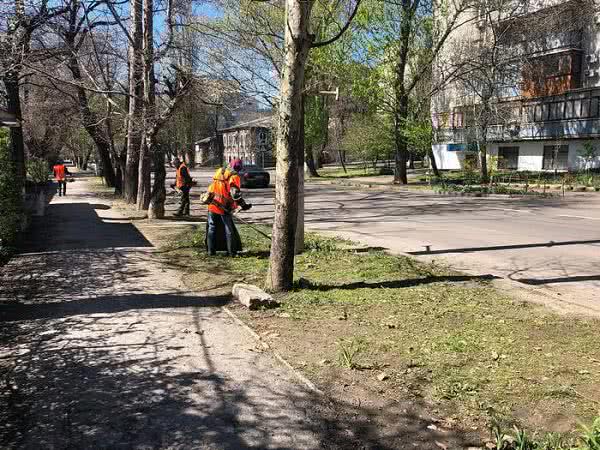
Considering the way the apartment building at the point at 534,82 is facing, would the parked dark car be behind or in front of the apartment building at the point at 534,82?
in front

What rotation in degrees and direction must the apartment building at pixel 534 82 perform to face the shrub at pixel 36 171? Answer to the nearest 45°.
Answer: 0° — it already faces it

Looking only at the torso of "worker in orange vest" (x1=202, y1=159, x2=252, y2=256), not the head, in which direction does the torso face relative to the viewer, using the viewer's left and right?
facing away from the viewer and to the right of the viewer

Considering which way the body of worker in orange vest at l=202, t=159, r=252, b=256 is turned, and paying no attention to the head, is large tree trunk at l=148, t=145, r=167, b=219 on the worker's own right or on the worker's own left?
on the worker's own left

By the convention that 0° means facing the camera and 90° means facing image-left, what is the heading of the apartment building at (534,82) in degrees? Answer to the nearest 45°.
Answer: approximately 45°

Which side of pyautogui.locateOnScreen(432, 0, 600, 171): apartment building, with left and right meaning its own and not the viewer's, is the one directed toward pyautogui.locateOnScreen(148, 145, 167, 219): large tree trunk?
front

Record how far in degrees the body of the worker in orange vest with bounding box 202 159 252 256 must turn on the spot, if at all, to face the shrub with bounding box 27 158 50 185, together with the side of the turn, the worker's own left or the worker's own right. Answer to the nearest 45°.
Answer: approximately 90° to the worker's own left

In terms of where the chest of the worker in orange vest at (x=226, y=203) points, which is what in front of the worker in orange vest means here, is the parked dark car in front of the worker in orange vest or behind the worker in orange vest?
in front
